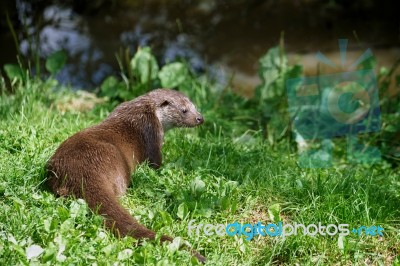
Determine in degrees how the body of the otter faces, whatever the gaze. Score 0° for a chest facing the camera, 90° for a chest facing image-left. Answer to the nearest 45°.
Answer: approximately 225°
